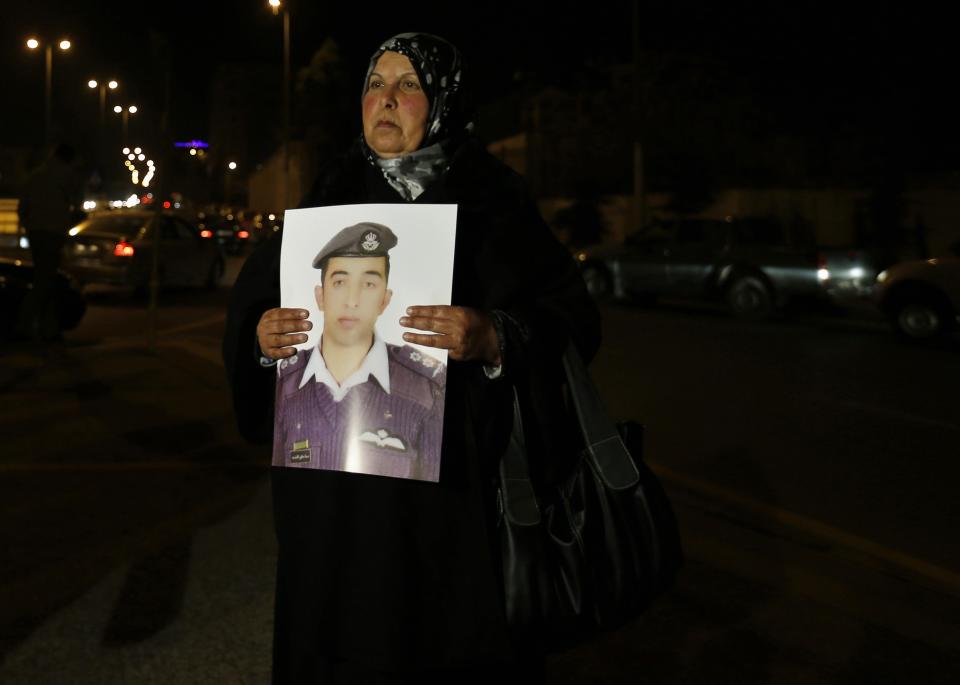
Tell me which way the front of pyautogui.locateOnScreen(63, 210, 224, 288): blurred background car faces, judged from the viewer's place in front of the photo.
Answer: facing away from the viewer and to the right of the viewer

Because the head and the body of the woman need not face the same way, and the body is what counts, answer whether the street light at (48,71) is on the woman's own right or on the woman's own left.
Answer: on the woman's own right

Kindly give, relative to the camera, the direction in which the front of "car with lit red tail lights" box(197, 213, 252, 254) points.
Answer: facing away from the viewer

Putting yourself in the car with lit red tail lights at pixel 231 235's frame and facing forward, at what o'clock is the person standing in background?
The person standing in background is roughly at 6 o'clock from the car with lit red tail lights.

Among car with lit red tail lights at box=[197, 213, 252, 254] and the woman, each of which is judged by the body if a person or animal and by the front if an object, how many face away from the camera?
1

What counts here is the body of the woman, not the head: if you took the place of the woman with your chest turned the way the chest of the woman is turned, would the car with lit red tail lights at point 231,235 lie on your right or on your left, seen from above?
on your right

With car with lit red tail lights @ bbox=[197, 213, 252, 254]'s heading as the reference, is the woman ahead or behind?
behind

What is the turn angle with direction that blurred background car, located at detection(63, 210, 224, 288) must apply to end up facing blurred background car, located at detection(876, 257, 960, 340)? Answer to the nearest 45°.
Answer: approximately 90° to its right

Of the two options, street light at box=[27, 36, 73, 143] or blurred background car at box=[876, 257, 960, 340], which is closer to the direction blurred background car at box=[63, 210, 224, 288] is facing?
the street light

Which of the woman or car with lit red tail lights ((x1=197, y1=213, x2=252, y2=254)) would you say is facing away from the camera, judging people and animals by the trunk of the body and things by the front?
the car with lit red tail lights

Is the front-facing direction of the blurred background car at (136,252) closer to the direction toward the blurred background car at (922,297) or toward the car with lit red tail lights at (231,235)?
the car with lit red tail lights

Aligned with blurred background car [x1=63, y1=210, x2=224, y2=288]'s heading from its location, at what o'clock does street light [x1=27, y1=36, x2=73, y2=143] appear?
The street light is roughly at 10 o'clock from the blurred background car.

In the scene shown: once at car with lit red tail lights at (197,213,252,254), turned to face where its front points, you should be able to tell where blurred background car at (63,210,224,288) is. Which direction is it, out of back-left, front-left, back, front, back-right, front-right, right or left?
back
